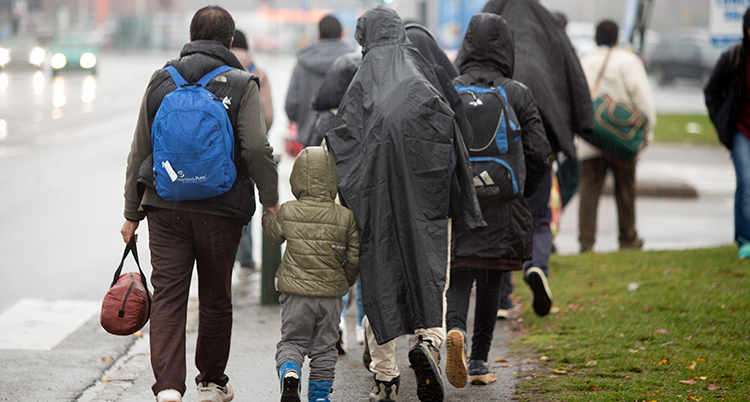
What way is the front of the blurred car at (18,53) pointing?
toward the camera

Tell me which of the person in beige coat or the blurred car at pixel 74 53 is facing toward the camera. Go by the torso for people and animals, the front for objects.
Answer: the blurred car

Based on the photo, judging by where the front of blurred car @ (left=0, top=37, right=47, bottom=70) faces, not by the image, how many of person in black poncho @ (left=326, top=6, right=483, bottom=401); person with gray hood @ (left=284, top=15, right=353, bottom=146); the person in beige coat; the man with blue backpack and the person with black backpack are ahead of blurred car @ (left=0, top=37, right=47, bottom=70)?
5

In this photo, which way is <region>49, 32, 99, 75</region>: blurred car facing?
toward the camera

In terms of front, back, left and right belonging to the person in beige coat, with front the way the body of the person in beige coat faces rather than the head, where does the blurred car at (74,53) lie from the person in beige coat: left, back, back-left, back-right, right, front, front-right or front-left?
front-left

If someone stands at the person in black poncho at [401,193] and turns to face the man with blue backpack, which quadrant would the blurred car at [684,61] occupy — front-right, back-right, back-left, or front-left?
back-right

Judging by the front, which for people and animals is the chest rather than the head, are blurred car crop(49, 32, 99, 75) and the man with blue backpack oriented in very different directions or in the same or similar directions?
very different directions

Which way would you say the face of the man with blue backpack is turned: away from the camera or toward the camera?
away from the camera

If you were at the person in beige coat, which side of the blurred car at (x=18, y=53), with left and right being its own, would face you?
front

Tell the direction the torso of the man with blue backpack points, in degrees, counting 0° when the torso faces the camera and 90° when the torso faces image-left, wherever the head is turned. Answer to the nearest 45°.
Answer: approximately 180°

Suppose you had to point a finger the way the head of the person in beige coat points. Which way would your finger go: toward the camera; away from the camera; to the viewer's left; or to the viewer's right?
away from the camera

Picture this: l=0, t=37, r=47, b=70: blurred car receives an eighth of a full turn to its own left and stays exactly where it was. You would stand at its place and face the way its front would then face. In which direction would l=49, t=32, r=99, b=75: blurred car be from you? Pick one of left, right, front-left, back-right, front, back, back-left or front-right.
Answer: front

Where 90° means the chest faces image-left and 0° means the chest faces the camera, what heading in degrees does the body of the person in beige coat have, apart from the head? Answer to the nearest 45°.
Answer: approximately 180°

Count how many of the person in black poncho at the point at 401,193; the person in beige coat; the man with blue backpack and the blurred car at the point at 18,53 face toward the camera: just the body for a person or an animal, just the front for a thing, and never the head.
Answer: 1

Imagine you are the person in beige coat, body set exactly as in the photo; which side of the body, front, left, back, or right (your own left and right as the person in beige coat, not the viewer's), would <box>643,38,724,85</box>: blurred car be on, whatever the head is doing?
front

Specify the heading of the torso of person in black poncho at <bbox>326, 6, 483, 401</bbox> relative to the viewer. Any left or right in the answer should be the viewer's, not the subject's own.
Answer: facing away from the viewer

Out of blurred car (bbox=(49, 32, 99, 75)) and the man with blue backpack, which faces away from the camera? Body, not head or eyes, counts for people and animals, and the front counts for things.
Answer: the man with blue backpack
